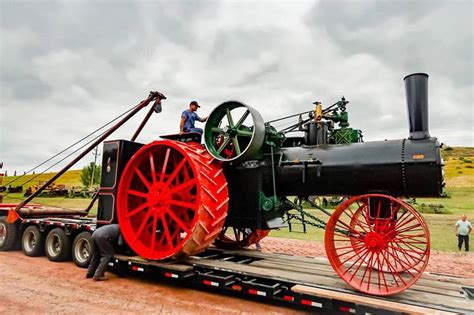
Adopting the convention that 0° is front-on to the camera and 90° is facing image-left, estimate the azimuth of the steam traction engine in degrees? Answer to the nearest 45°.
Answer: approximately 315°

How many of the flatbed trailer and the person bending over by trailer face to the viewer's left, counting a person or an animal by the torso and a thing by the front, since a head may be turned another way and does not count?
0

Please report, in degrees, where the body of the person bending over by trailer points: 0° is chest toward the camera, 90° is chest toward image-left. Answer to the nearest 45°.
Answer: approximately 225°

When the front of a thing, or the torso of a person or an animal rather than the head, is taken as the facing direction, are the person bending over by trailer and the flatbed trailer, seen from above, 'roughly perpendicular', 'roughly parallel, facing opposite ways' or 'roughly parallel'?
roughly perpendicular

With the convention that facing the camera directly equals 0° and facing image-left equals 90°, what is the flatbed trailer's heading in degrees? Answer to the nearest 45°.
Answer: approximately 315°

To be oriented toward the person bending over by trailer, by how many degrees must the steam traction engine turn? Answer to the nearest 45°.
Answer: approximately 135° to its right

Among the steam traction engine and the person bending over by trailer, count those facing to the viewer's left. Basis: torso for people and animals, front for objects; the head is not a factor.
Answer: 0
